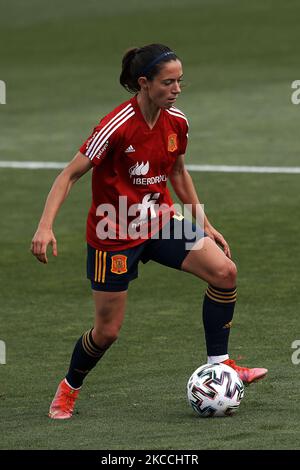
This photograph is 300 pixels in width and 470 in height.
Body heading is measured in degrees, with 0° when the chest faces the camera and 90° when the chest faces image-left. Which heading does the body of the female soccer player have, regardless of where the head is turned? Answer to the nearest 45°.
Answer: approximately 315°

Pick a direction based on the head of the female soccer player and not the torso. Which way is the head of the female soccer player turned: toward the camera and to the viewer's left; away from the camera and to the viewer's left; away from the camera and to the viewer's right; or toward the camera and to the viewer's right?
toward the camera and to the viewer's right
